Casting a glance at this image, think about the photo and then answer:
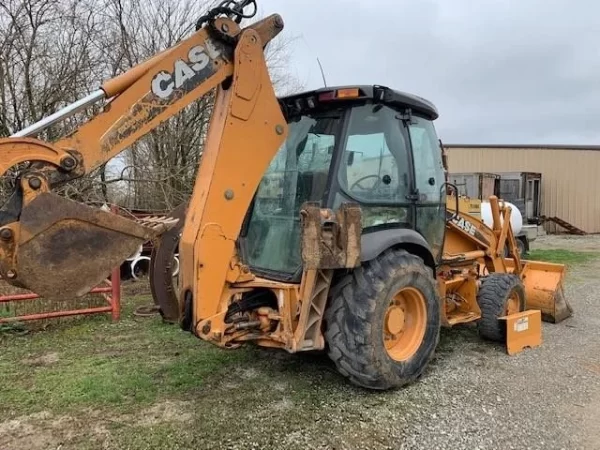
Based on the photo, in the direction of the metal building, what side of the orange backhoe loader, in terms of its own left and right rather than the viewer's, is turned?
front

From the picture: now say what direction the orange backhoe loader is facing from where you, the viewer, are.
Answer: facing away from the viewer and to the right of the viewer
